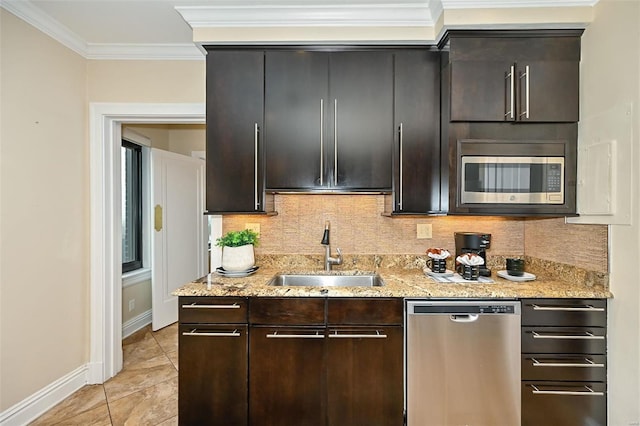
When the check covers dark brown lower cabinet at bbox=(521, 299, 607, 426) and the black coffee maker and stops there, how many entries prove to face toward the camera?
2

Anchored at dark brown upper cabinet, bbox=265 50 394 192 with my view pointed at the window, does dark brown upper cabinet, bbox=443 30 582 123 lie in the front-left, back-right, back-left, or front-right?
back-right

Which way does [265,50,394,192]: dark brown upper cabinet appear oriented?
toward the camera

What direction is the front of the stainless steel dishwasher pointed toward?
toward the camera

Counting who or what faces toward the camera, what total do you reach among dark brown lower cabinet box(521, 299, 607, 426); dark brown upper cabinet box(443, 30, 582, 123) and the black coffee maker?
3

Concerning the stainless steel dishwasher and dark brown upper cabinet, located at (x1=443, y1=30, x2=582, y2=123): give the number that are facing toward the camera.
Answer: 2

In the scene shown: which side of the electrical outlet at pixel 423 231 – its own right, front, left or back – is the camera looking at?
front

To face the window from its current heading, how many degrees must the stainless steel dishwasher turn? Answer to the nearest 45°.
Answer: approximately 90° to its right

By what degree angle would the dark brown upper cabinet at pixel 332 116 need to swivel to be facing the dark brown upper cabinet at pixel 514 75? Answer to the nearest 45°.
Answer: approximately 90° to its left

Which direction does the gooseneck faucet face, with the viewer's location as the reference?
facing the viewer
